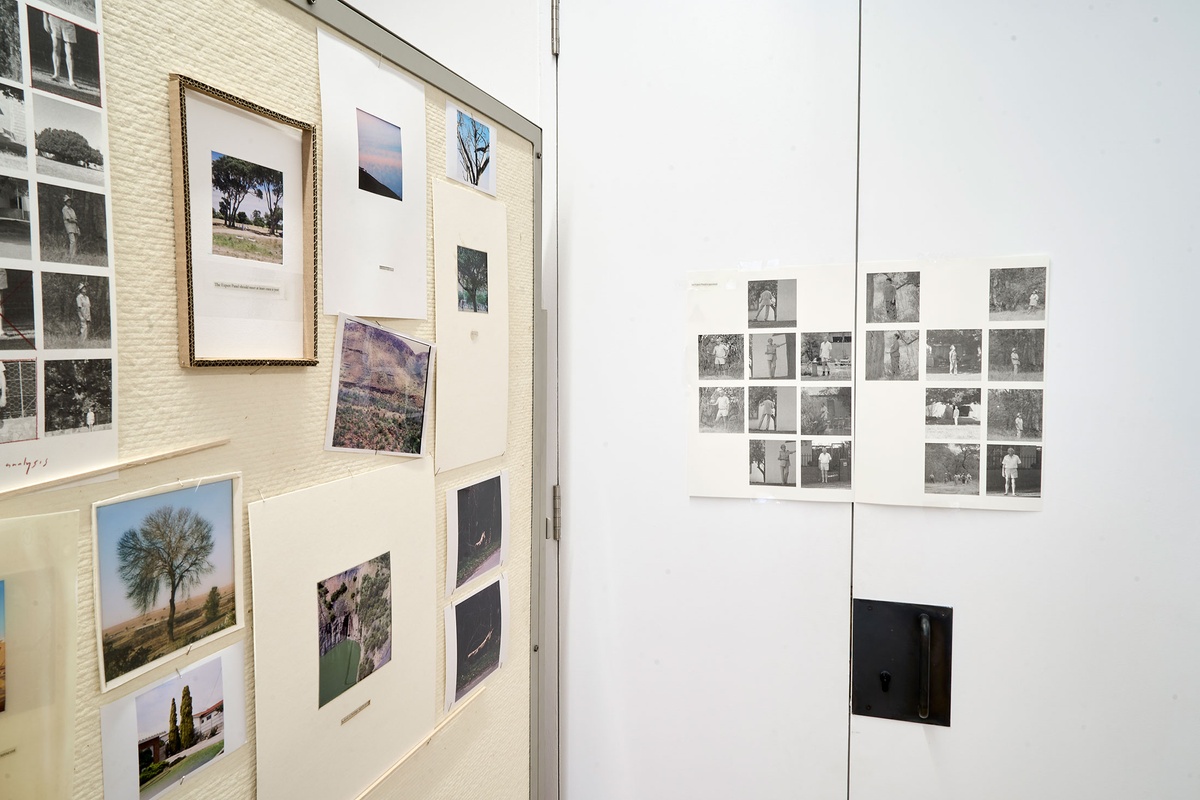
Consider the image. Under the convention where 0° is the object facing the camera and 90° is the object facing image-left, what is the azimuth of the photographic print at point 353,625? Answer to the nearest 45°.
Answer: approximately 315°

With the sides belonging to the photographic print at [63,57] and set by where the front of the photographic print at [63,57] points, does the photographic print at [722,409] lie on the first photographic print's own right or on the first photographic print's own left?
on the first photographic print's own left

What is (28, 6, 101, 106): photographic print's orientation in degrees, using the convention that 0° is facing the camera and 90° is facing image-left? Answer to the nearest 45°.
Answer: approximately 315°
